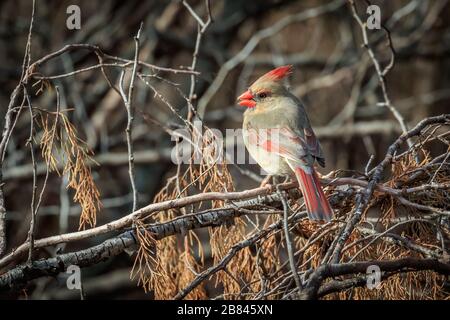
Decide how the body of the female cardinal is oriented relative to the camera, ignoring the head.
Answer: to the viewer's left
